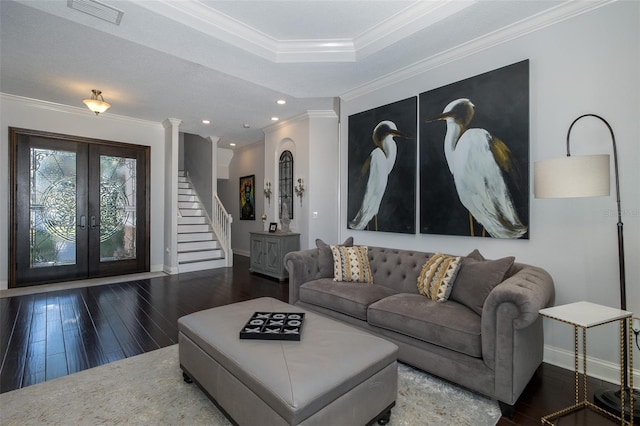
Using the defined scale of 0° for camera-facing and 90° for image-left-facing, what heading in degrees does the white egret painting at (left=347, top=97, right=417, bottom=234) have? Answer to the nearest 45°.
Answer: approximately 45°

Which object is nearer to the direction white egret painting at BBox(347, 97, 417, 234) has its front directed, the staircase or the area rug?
the area rug

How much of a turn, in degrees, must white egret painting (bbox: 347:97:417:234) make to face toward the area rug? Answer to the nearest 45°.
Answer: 0° — it already faces it

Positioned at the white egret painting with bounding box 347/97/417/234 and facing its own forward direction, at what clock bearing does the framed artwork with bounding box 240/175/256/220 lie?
The framed artwork is roughly at 3 o'clock from the white egret painting.

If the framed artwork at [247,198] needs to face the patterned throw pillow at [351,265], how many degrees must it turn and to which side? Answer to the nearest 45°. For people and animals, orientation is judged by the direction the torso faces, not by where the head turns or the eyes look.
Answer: approximately 45° to its left

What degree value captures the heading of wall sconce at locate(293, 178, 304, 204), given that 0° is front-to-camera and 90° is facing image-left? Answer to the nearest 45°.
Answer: approximately 45°
